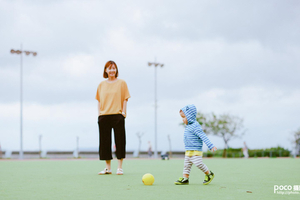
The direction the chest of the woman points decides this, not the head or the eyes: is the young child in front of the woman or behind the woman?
in front

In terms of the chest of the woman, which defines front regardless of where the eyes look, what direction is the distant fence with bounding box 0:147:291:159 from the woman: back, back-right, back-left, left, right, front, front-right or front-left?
back

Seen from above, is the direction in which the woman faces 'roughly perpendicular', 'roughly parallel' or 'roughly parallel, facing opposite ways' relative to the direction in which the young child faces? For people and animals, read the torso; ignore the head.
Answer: roughly perpendicular

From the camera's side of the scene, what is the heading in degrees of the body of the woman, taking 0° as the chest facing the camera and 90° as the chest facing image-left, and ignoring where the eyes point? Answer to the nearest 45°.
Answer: approximately 0°

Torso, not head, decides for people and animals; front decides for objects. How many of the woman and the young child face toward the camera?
1
